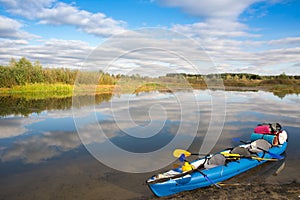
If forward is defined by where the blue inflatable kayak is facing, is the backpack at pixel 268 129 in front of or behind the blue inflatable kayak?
behind

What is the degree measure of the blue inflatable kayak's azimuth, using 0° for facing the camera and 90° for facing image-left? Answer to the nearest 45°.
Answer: approximately 45°
